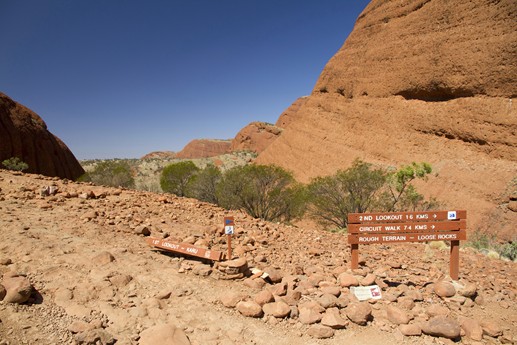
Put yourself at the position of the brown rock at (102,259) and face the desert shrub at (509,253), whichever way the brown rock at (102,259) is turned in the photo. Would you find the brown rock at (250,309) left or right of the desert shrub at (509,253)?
right

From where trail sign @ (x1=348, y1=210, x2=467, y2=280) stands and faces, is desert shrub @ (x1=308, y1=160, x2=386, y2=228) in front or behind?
behind

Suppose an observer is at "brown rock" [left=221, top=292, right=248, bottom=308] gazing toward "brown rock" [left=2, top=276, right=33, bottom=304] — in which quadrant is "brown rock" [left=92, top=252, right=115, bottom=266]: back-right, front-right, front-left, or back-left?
front-right

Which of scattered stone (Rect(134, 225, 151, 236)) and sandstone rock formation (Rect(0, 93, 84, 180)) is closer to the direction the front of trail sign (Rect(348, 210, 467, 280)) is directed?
the scattered stone

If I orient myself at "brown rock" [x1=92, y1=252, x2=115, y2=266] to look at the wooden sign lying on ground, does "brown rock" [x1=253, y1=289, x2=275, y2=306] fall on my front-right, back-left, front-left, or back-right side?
front-right

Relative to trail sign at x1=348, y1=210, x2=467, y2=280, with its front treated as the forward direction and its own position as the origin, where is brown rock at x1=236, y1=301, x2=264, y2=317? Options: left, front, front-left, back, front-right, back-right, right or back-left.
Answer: front-right

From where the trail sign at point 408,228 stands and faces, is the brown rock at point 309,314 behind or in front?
in front

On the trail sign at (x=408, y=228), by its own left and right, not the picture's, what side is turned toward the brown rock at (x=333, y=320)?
front

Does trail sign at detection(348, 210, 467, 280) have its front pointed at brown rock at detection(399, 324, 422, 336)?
yes

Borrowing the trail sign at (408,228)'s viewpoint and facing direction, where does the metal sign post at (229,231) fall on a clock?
The metal sign post is roughly at 2 o'clock from the trail sign.

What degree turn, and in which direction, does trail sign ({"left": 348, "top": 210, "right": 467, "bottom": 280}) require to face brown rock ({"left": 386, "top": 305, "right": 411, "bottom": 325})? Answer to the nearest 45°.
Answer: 0° — it already faces it

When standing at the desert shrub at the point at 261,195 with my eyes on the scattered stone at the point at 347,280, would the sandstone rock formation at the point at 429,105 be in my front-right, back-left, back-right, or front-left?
back-left

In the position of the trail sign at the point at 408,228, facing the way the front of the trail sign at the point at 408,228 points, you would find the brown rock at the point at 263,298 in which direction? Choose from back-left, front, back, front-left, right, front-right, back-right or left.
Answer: front-right

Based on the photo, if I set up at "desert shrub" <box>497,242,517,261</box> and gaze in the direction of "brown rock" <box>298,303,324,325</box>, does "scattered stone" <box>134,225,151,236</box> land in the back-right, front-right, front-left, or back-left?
front-right

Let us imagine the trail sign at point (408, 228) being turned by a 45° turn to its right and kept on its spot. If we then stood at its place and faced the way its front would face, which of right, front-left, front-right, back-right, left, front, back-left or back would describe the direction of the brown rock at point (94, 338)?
front

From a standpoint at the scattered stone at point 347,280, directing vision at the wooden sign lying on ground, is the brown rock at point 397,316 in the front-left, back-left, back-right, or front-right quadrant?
back-left

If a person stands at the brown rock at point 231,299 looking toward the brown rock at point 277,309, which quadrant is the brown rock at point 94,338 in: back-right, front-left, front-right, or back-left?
back-right
